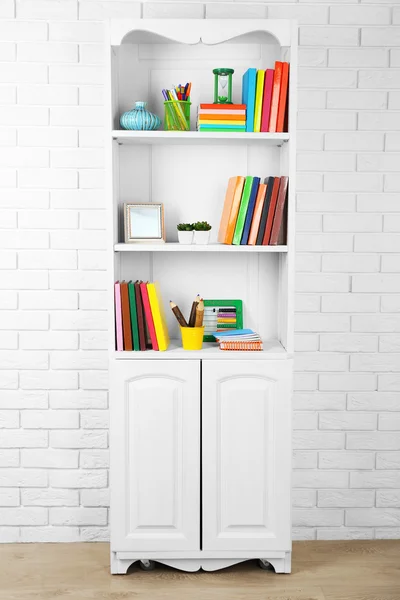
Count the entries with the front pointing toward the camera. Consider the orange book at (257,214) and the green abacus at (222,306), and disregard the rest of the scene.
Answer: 2
